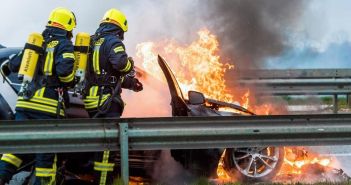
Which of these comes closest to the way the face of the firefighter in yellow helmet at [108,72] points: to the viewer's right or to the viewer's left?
to the viewer's right

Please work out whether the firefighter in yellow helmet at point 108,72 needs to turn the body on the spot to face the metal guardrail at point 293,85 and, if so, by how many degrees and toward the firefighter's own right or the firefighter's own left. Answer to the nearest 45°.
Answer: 0° — they already face it

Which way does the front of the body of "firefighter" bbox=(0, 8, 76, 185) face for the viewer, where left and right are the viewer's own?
facing away from the viewer and to the right of the viewer

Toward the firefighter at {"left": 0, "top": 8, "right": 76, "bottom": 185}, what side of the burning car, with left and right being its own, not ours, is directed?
back

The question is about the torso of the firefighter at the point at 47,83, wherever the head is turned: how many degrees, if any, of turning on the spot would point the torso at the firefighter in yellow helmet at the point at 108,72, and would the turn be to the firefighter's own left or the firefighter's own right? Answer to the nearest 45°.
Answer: approximately 45° to the firefighter's own right

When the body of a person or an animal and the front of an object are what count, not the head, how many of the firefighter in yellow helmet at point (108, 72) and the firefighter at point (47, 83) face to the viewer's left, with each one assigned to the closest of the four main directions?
0

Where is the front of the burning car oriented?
to the viewer's right

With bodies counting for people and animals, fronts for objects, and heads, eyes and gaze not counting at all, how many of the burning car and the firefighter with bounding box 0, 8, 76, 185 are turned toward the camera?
0

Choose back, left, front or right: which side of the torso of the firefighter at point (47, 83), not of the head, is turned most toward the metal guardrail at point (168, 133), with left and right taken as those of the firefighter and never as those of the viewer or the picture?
right

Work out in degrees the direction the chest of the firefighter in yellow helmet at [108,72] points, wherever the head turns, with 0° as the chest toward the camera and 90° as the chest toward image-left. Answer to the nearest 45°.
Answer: approximately 225°
